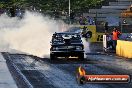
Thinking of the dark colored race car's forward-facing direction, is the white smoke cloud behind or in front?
behind

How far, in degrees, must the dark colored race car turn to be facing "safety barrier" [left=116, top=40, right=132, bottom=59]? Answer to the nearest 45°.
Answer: approximately 135° to its left

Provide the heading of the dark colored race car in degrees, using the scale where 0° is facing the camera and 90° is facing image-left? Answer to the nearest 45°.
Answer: approximately 0°
